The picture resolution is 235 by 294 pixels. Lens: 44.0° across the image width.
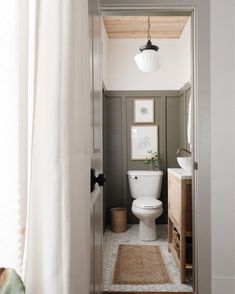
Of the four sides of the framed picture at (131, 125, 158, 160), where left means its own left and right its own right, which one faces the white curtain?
front

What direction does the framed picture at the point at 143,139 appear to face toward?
toward the camera

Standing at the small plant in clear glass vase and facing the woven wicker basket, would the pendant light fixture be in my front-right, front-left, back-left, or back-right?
front-left

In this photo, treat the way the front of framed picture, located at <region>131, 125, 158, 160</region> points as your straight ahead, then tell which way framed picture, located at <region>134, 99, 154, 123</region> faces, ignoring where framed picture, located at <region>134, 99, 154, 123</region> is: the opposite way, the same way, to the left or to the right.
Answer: the same way

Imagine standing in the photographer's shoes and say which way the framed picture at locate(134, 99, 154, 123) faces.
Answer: facing the viewer

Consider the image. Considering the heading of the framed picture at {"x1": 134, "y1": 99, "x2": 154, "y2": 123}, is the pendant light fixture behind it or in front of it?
in front

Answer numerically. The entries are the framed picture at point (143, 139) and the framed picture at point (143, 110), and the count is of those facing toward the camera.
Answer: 2
